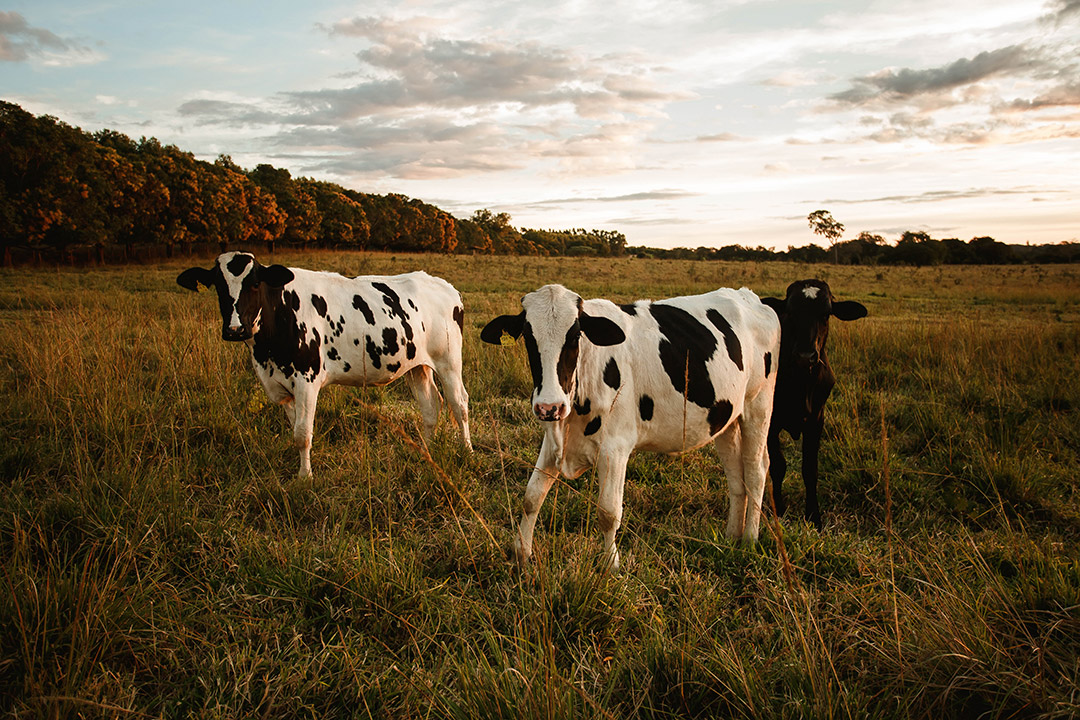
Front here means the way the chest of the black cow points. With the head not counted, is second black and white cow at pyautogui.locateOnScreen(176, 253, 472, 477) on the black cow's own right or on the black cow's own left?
on the black cow's own right

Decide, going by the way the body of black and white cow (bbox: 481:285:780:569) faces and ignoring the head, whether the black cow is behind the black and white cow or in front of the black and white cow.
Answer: behind

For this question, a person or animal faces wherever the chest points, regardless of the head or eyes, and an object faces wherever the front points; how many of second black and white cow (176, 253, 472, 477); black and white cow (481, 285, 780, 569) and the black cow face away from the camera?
0

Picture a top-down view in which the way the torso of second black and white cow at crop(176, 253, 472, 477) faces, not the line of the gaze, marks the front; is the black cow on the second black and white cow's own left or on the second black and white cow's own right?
on the second black and white cow's own left

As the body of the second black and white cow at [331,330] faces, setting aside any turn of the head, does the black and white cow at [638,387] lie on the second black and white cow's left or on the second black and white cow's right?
on the second black and white cow's left

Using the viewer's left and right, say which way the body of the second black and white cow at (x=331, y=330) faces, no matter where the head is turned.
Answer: facing the viewer and to the left of the viewer

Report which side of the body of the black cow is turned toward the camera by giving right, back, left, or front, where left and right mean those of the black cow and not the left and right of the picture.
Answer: front

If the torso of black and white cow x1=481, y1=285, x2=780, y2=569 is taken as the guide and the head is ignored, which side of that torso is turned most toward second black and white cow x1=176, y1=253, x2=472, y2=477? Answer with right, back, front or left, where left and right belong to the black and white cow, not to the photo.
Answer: right

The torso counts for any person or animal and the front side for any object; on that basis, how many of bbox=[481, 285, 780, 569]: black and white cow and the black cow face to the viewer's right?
0
